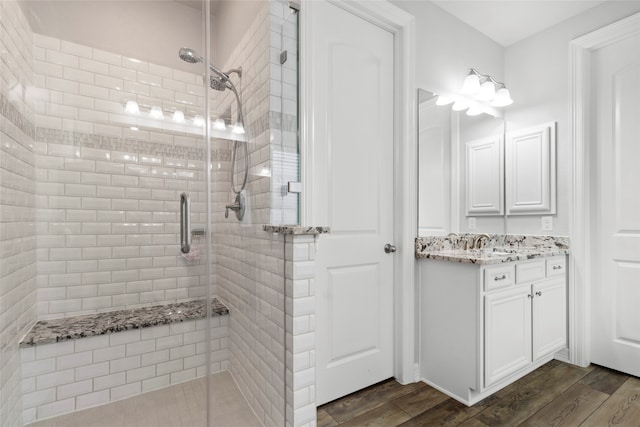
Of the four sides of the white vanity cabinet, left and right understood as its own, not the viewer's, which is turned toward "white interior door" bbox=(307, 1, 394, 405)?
right

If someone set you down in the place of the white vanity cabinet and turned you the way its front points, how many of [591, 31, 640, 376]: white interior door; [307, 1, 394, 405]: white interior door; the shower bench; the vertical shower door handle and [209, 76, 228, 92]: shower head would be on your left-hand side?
1

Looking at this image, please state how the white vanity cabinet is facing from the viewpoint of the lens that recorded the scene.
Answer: facing the viewer and to the right of the viewer

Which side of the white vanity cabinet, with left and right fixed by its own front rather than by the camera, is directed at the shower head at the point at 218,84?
right

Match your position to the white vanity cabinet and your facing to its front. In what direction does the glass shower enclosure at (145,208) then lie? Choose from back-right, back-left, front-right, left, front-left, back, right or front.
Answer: right

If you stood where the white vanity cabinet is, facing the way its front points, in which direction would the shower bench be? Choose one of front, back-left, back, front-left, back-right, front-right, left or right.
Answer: right

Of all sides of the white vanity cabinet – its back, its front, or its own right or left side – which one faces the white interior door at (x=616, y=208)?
left
